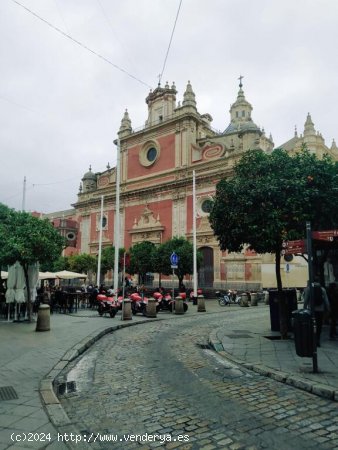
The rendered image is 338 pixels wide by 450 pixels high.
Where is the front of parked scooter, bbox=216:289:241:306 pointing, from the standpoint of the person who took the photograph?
facing to the right of the viewer

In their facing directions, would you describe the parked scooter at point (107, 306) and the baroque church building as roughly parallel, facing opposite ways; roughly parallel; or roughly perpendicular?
roughly perpendicular

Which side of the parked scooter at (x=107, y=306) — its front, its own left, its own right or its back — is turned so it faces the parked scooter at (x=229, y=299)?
left

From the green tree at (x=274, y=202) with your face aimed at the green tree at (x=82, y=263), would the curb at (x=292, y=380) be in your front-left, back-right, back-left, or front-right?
back-left

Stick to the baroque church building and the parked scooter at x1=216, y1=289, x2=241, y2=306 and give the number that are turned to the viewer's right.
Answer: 1

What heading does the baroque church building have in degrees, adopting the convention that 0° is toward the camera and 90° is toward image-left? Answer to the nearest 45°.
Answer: approximately 45°

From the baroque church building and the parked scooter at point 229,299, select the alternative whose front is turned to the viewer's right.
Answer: the parked scooter

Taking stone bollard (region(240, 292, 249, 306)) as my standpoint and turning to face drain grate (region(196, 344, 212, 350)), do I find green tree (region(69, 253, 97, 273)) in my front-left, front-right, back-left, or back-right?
back-right
